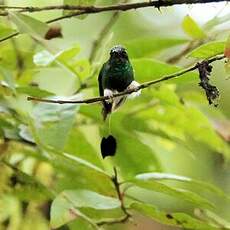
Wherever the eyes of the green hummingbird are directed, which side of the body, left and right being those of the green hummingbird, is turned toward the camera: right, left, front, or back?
front
